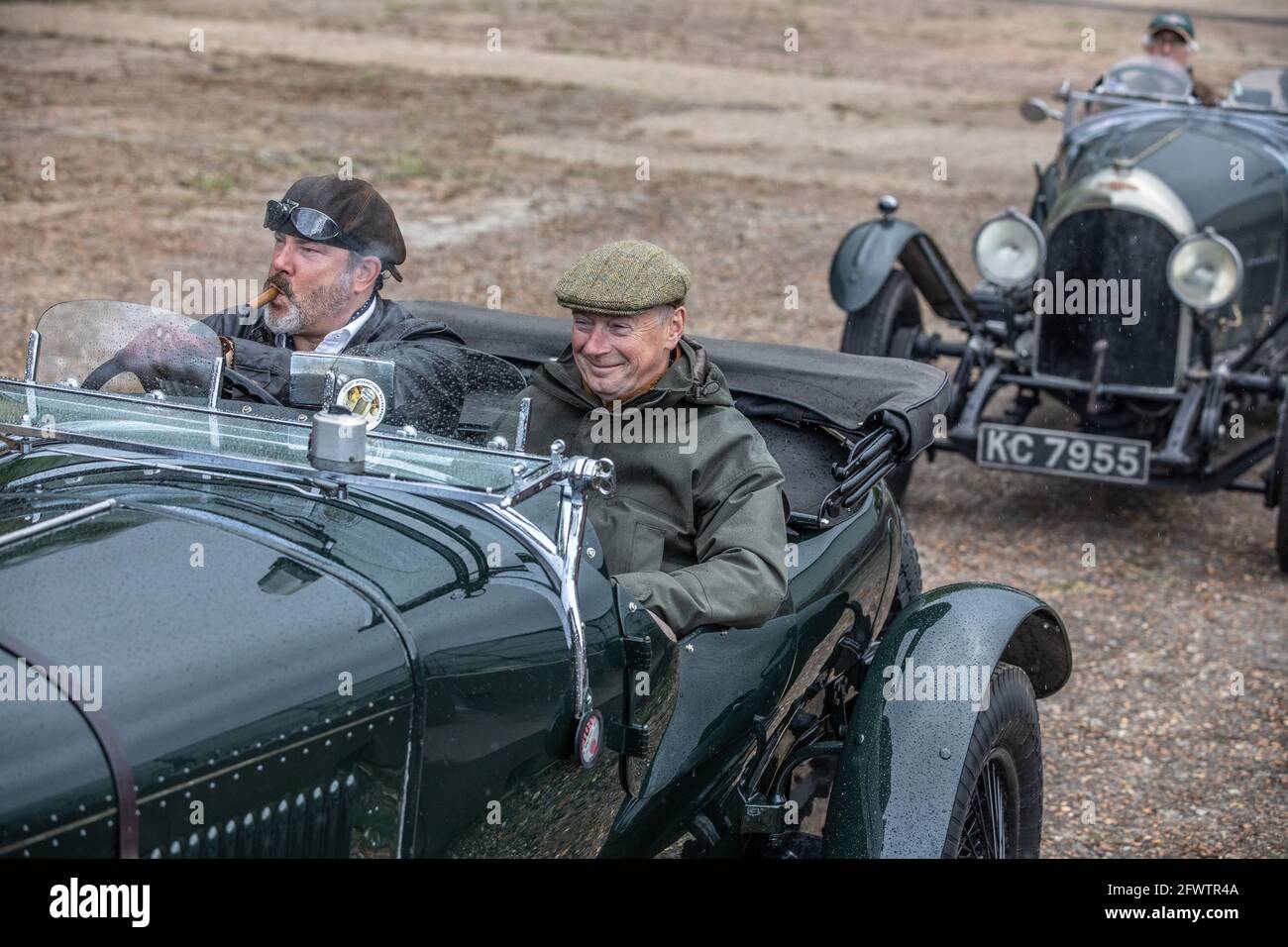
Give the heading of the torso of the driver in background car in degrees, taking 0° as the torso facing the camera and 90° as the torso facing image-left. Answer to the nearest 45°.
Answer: approximately 0°

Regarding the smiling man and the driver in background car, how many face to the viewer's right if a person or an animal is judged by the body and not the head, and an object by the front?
0

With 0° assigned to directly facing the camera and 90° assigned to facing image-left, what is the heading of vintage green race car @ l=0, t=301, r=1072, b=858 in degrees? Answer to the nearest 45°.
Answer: approximately 45°

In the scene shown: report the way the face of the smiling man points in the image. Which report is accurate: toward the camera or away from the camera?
toward the camera

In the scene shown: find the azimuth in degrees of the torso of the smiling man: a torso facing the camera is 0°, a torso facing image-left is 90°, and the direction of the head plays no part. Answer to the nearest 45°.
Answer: approximately 45°

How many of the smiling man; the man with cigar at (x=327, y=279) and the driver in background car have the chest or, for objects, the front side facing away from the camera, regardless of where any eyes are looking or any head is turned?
0

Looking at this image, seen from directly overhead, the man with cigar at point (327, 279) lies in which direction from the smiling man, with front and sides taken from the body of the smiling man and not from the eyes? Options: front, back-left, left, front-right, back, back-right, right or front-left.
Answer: right

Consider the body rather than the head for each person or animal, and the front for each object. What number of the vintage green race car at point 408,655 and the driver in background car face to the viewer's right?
0

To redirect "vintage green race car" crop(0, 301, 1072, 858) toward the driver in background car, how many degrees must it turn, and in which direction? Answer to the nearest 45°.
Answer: approximately 180°

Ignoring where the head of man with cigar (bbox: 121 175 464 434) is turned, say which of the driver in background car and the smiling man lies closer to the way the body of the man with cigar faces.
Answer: the smiling man

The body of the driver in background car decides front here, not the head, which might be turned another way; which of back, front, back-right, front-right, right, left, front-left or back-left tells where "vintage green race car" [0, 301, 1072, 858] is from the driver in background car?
front

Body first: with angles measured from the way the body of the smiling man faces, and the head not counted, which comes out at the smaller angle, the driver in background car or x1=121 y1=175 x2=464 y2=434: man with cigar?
the man with cigar

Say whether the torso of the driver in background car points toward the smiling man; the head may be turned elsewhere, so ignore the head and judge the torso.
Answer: yes

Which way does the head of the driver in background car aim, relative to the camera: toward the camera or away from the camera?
toward the camera

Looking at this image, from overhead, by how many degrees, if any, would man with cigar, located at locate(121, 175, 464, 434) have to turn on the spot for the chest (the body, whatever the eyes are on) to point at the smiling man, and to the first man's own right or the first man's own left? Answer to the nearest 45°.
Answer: approximately 90° to the first man's own left

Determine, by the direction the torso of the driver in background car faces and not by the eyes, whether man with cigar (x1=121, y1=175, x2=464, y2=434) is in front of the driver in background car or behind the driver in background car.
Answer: in front
